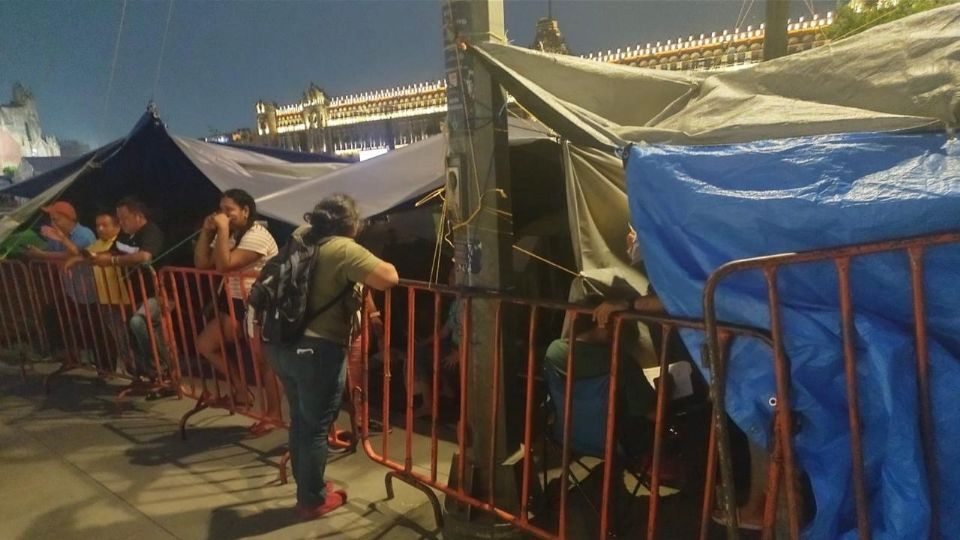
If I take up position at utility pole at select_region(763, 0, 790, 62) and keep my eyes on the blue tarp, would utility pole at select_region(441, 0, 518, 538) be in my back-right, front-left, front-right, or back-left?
front-right

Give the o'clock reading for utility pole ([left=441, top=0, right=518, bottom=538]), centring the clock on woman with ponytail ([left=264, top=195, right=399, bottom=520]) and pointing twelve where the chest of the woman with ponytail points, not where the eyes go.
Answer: The utility pole is roughly at 2 o'clock from the woman with ponytail.

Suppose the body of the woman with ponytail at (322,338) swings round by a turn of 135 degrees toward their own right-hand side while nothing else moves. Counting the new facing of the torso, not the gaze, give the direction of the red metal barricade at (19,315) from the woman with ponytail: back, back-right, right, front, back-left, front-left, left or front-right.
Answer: back-right

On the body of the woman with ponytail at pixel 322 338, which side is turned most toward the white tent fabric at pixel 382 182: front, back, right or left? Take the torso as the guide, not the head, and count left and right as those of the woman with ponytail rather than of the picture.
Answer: front

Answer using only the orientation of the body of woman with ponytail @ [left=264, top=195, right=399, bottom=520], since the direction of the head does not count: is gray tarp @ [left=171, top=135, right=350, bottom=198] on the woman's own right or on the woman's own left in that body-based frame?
on the woman's own left

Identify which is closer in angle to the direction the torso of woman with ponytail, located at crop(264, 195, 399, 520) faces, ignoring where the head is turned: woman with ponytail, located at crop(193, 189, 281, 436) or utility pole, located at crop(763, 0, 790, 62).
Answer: the utility pole

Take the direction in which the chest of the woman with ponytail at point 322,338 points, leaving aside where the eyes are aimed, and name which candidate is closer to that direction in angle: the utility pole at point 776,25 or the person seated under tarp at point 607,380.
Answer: the utility pole

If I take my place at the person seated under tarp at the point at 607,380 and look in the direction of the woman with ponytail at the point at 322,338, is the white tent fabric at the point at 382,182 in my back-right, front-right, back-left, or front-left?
front-right

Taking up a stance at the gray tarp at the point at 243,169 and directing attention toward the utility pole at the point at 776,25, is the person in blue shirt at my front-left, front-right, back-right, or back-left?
back-right

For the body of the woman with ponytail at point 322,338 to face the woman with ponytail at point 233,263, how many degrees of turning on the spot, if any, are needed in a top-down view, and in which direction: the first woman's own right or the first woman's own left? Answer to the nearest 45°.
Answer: approximately 45° to the first woman's own left

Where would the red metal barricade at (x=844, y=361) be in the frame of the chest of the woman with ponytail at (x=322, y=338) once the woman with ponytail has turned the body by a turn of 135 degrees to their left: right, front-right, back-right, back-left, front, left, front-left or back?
back-left

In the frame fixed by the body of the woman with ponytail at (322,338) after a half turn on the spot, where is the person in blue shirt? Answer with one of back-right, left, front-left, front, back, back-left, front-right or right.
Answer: right

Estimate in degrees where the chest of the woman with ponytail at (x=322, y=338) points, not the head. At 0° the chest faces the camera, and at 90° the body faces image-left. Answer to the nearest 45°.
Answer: approximately 225°

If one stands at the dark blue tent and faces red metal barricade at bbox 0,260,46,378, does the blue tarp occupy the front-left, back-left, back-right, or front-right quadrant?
front-left

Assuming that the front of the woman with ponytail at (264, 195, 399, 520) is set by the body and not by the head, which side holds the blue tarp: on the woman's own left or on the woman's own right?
on the woman's own right

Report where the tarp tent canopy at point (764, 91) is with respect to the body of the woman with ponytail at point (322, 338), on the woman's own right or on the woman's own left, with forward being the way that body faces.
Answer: on the woman's own right

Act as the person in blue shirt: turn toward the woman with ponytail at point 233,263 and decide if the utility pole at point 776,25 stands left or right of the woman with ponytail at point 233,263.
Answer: left

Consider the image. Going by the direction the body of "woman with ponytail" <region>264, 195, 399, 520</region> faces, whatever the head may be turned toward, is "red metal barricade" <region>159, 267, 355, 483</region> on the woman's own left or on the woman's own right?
on the woman's own left

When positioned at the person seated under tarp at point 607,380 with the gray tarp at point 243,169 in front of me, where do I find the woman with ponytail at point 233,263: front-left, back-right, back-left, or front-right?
front-left

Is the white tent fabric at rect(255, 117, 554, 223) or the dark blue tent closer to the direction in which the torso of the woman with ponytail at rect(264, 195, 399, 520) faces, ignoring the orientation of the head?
the white tent fabric
